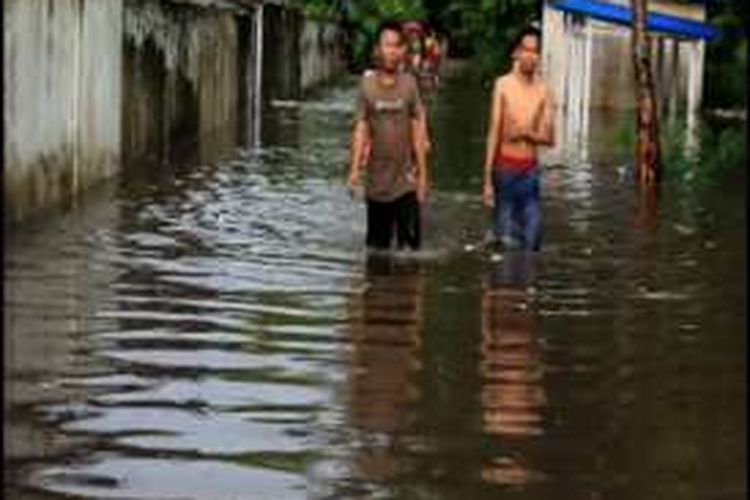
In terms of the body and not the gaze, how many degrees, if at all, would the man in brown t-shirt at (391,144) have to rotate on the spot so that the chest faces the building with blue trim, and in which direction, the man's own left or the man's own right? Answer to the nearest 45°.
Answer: approximately 180°

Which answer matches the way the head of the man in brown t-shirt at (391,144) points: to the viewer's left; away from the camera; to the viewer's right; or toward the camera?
toward the camera

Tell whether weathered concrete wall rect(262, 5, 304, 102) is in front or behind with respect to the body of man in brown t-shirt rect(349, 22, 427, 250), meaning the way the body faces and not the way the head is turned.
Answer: behind

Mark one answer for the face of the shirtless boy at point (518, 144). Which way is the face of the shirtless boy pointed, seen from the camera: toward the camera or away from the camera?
toward the camera

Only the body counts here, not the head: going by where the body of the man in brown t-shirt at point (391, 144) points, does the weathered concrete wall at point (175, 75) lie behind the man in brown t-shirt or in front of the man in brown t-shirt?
behind

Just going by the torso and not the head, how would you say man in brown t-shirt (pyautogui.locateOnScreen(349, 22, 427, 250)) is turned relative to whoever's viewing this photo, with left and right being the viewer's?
facing the viewer

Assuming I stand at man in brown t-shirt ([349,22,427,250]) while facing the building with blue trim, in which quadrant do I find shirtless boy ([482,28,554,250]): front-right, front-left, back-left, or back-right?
front-right

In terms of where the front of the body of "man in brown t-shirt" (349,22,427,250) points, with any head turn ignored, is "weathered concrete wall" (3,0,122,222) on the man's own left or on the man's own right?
on the man's own right

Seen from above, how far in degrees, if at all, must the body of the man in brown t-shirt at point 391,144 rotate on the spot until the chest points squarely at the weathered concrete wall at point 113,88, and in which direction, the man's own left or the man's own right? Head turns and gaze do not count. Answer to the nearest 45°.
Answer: approximately 135° to the man's own right
